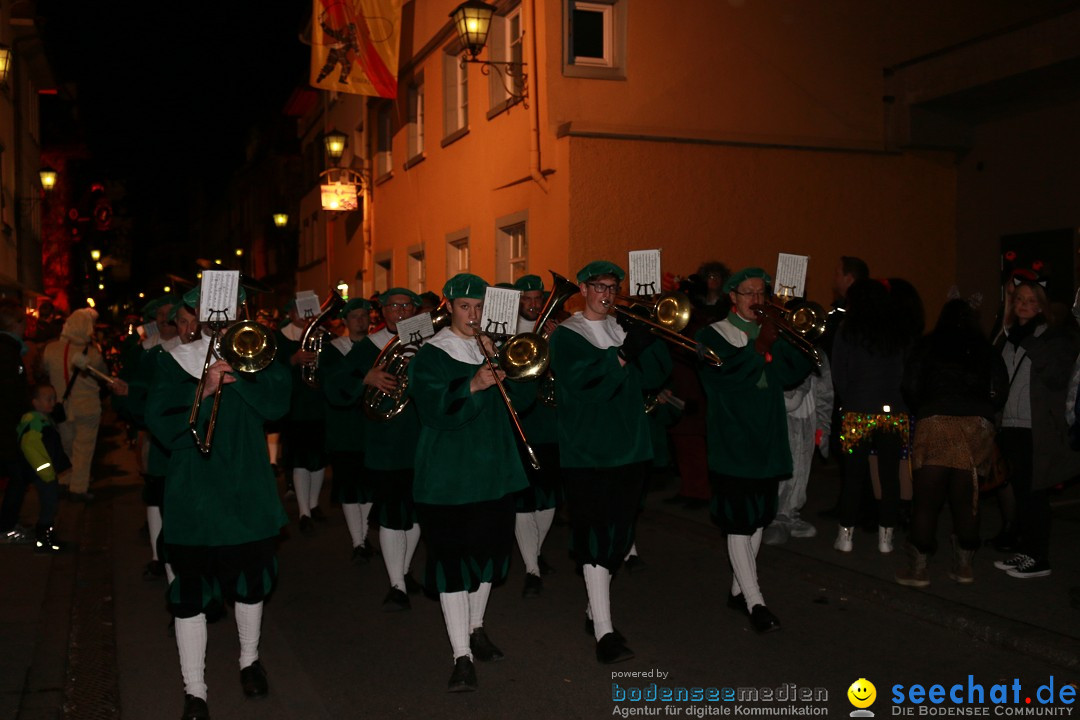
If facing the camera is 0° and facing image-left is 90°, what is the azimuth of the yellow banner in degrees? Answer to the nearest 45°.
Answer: approximately 0°

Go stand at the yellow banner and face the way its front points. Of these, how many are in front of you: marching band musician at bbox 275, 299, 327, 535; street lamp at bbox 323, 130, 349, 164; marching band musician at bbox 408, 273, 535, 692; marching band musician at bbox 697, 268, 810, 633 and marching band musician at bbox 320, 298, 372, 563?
4

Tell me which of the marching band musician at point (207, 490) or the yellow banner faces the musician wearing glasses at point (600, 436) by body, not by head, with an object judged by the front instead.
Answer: the yellow banner

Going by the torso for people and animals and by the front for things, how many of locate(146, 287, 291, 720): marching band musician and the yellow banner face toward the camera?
2

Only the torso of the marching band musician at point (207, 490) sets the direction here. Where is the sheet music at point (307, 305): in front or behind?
behind

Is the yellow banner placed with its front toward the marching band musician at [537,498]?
yes

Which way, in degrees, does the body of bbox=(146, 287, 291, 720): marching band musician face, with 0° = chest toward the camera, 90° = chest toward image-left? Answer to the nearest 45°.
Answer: approximately 0°

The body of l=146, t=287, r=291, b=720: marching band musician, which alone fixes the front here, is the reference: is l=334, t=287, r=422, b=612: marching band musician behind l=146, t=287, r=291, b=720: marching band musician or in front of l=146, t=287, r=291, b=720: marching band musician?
behind

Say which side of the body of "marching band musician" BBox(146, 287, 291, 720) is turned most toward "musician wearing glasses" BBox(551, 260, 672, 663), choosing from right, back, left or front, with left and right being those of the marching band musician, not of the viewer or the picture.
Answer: left

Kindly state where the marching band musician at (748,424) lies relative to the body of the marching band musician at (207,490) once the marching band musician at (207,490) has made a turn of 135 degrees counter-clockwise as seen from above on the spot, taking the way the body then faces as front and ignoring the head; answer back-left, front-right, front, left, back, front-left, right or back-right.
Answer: front-right

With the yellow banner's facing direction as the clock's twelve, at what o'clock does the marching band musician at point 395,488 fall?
The marching band musician is roughly at 12 o'clock from the yellow banner.

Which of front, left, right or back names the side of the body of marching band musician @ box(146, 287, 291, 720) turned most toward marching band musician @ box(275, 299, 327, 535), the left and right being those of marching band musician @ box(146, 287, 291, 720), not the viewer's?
back
